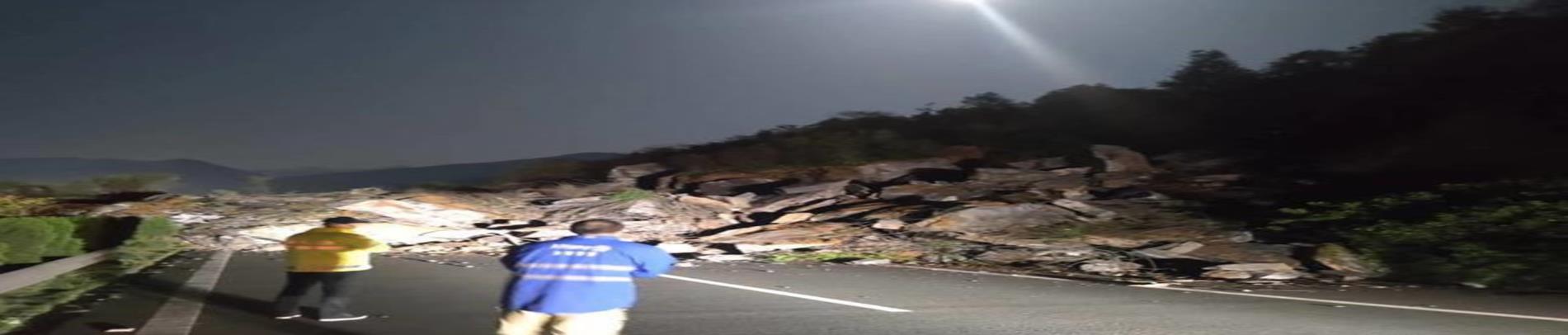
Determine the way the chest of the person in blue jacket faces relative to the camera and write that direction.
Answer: away from the camera

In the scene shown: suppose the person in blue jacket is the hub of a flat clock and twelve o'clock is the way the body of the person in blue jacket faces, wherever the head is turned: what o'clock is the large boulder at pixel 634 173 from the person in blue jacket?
The large boulder is roughly at 12 o'clock from the person in blue jacket.

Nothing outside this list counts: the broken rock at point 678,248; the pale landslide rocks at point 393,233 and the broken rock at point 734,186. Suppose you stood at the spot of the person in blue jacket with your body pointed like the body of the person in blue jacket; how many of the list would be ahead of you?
3

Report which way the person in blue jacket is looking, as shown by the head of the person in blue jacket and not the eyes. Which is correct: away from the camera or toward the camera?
away from the camera

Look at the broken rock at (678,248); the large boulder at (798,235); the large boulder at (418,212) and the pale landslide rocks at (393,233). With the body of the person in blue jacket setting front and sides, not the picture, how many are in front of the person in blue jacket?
4

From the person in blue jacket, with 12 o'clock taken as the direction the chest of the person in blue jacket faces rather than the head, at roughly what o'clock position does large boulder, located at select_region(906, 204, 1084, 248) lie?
The large boulder is roughly at 1 o'clock from the person in blue jacket.

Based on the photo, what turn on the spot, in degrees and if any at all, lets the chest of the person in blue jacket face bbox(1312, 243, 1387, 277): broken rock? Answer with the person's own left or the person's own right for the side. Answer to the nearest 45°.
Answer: approximately 45° to the person's own right

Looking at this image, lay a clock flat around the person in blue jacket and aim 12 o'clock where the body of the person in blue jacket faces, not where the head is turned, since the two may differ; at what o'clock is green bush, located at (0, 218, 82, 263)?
The green bush is roughly at 11 o'clock from the person in blue jacket.

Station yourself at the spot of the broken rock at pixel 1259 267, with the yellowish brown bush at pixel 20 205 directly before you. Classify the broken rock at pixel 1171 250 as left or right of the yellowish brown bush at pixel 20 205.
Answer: right
